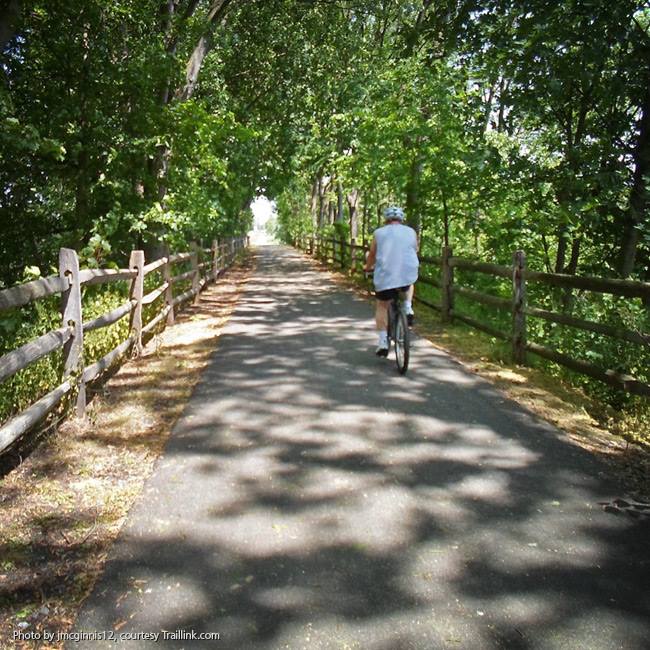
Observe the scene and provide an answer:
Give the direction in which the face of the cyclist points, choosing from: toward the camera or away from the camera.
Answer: away from the camera

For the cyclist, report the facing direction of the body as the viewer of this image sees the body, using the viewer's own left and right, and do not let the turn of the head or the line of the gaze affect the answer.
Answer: facing away from the viewer

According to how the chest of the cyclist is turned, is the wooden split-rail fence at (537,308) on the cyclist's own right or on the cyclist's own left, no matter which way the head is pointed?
on the cyclist's own right

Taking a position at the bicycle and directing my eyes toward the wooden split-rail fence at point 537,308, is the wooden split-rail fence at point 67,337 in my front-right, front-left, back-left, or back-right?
back-right

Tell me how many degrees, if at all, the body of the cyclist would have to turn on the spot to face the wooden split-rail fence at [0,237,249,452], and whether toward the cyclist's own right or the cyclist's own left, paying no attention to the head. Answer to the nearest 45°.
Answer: approximately 135° to the cyclist's own left
